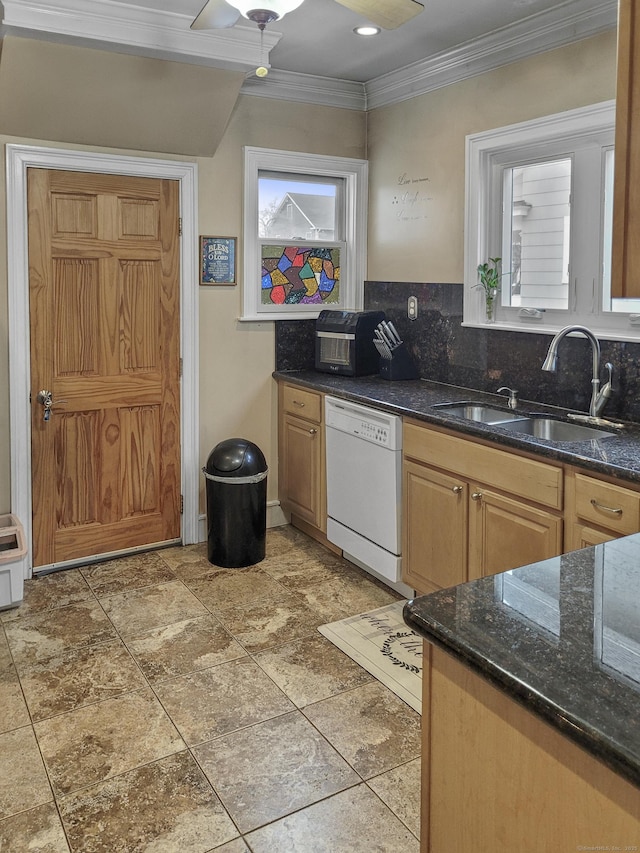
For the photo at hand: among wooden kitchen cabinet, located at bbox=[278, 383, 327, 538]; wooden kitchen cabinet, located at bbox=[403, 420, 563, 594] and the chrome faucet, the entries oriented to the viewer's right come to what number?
0

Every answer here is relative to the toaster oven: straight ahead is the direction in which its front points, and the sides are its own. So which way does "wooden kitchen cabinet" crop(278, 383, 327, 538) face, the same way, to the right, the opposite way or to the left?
the same way

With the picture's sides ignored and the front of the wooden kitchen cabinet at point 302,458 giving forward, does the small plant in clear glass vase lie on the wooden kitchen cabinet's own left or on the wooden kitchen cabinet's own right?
on the wooden kitchen cabinet's own left

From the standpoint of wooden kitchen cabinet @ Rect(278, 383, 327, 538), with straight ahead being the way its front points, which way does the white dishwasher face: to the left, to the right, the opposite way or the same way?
the same way

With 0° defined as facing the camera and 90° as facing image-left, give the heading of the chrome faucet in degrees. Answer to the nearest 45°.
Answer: approximately 45°

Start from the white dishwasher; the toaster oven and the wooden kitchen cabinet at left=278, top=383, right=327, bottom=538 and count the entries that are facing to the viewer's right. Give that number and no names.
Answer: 0

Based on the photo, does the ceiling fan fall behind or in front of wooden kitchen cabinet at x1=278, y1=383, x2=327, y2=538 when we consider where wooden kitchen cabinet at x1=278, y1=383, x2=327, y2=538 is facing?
in front

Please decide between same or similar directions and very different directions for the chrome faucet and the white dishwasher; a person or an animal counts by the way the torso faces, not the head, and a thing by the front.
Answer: same or similar directions

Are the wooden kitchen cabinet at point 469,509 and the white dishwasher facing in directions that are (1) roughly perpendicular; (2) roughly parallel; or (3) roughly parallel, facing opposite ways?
roughly parallel

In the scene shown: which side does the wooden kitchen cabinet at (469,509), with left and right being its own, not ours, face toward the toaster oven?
right

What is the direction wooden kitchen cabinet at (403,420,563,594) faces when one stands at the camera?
facing the viewer and to the left of the viewer
